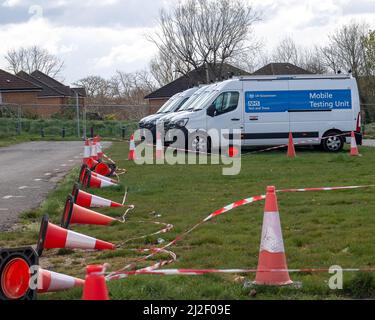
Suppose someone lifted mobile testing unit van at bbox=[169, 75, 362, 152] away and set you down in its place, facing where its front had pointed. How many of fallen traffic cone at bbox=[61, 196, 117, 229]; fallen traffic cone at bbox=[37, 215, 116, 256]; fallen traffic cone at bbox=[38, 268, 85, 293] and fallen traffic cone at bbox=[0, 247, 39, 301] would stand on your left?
4

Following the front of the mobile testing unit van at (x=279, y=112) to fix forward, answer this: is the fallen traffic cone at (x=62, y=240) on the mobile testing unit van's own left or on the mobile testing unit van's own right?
on the mobile testing unit van's own left

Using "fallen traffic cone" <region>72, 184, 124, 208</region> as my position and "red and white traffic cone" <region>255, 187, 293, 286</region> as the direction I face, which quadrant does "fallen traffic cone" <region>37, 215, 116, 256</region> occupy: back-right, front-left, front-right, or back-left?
front-right

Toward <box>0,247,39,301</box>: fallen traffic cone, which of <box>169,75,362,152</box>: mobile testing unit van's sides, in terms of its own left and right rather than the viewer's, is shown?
left

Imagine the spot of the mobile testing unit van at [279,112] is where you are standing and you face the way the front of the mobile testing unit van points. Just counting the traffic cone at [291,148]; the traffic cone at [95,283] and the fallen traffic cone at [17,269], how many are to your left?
3

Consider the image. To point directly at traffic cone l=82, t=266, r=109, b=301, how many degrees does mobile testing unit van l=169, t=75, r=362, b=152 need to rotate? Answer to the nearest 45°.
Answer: approximately 90° to its left

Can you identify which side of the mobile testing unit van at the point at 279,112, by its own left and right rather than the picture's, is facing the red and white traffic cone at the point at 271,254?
left

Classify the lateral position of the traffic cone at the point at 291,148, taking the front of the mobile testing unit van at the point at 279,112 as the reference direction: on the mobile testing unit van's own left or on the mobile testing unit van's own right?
on the mobile testing unit van's own left

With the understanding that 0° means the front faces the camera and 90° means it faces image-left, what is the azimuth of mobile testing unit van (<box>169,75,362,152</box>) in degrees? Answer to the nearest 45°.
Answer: approximately 90°

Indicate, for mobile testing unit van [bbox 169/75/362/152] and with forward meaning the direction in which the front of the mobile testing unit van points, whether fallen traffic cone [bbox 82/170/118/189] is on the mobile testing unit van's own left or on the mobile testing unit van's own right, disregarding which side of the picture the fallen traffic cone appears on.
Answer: on the mobile testing unit van's own left
